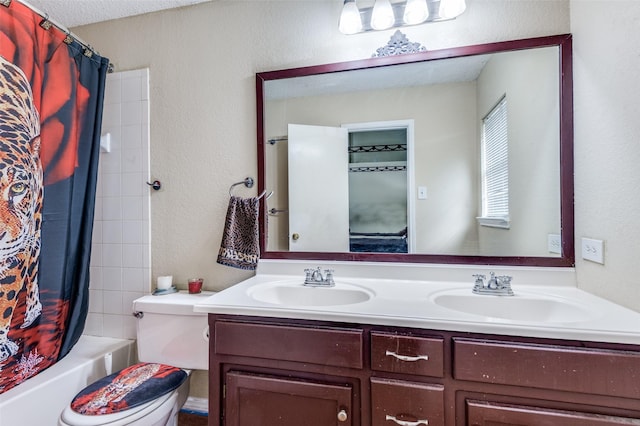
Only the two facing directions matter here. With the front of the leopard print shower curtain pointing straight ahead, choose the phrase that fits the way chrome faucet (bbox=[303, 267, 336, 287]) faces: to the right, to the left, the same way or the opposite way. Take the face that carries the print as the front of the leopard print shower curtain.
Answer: to the right

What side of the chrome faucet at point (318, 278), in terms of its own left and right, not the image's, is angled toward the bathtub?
right

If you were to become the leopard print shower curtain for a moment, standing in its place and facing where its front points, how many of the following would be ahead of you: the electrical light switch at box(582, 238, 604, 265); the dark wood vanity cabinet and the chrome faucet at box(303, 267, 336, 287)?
3

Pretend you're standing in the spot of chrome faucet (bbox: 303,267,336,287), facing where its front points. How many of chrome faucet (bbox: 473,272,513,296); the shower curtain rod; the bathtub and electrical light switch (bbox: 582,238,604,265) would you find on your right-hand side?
2

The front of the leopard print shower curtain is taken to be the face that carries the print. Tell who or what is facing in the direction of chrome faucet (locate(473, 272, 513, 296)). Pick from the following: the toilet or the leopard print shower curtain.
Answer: the leopard print shower curtain

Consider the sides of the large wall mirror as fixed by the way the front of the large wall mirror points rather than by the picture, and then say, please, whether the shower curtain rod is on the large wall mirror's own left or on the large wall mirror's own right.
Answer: on the large wall mirror's own right
